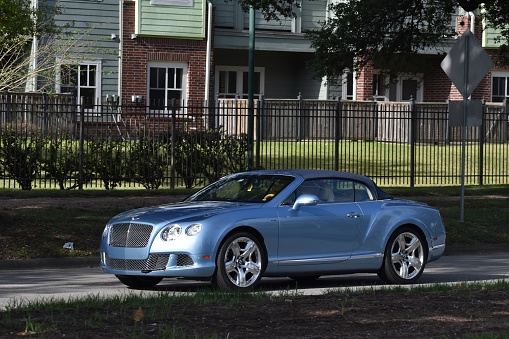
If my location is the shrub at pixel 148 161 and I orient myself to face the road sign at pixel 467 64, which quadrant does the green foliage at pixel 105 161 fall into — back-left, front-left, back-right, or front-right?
back-right

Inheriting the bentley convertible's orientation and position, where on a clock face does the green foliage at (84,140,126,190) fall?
The green foliage is roughly at 4 o'clock from the bentley convertible.

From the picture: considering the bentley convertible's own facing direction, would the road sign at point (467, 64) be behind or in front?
behind

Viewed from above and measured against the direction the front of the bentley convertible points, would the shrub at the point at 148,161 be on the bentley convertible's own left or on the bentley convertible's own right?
on the bentley convertible's own right

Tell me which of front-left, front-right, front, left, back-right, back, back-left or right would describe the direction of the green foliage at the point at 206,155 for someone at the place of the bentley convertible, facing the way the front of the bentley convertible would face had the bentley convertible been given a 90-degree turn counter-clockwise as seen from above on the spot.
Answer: back-left

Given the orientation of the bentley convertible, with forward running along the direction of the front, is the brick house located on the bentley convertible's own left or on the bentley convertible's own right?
on the bentley convertible's own right

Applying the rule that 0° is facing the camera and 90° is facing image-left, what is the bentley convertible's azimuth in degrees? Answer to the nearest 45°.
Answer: approximately 45°

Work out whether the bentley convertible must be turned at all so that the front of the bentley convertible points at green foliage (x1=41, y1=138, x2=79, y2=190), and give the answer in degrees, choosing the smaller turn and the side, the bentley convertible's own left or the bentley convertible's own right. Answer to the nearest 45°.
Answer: approximately 135° to the bentley convertible's own right

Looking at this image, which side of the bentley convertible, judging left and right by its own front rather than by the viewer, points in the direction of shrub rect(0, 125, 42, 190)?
right
